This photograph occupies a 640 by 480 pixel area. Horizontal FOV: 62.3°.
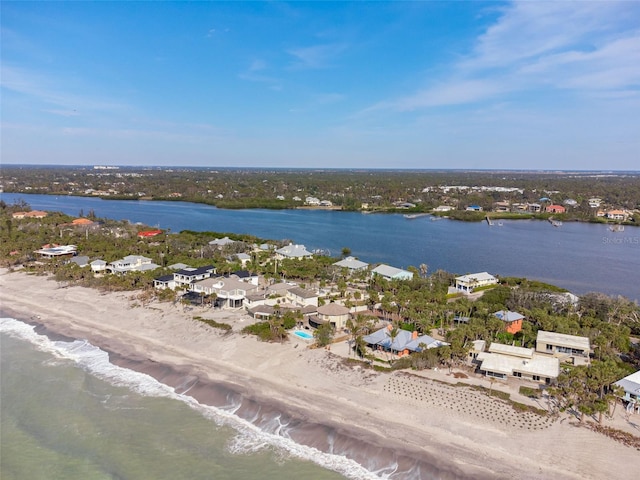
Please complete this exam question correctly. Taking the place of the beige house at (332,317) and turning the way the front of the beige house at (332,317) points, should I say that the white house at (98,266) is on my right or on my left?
on my right

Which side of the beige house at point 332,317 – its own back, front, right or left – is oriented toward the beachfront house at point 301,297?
right

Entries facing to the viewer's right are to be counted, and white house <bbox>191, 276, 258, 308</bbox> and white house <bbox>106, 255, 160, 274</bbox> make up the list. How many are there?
0

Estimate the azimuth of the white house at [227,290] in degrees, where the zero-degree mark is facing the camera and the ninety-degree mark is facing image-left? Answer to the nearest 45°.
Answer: approximately 45°

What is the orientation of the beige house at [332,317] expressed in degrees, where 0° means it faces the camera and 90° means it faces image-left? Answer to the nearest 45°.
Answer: approximately 45°

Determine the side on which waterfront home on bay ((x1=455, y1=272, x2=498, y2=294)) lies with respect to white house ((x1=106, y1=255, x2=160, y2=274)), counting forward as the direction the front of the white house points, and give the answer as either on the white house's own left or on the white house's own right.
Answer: on the white house's own left

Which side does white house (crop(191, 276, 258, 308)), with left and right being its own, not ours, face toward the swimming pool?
left

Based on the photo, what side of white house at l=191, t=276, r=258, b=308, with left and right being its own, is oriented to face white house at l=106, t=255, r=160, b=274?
right

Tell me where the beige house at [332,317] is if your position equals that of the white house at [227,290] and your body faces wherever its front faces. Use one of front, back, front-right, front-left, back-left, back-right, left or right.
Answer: left

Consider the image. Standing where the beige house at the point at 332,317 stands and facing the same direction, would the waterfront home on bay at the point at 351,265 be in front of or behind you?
behind

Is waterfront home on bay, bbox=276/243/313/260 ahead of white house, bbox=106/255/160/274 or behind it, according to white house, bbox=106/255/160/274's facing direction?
behind

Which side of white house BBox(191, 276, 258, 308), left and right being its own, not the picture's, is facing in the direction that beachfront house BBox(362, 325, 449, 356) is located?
left

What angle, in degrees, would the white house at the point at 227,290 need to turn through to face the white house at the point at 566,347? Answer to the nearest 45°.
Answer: approximately 90° to its left

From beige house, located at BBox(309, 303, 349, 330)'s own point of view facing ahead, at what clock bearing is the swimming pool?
The swimming pool is roughly at 12 o'clock from the beige house.

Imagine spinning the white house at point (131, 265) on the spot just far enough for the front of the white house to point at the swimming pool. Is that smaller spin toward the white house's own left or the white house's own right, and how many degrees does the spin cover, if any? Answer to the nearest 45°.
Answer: approximately 90° to the white house's own left

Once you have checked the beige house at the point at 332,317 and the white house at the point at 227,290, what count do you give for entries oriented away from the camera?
0
